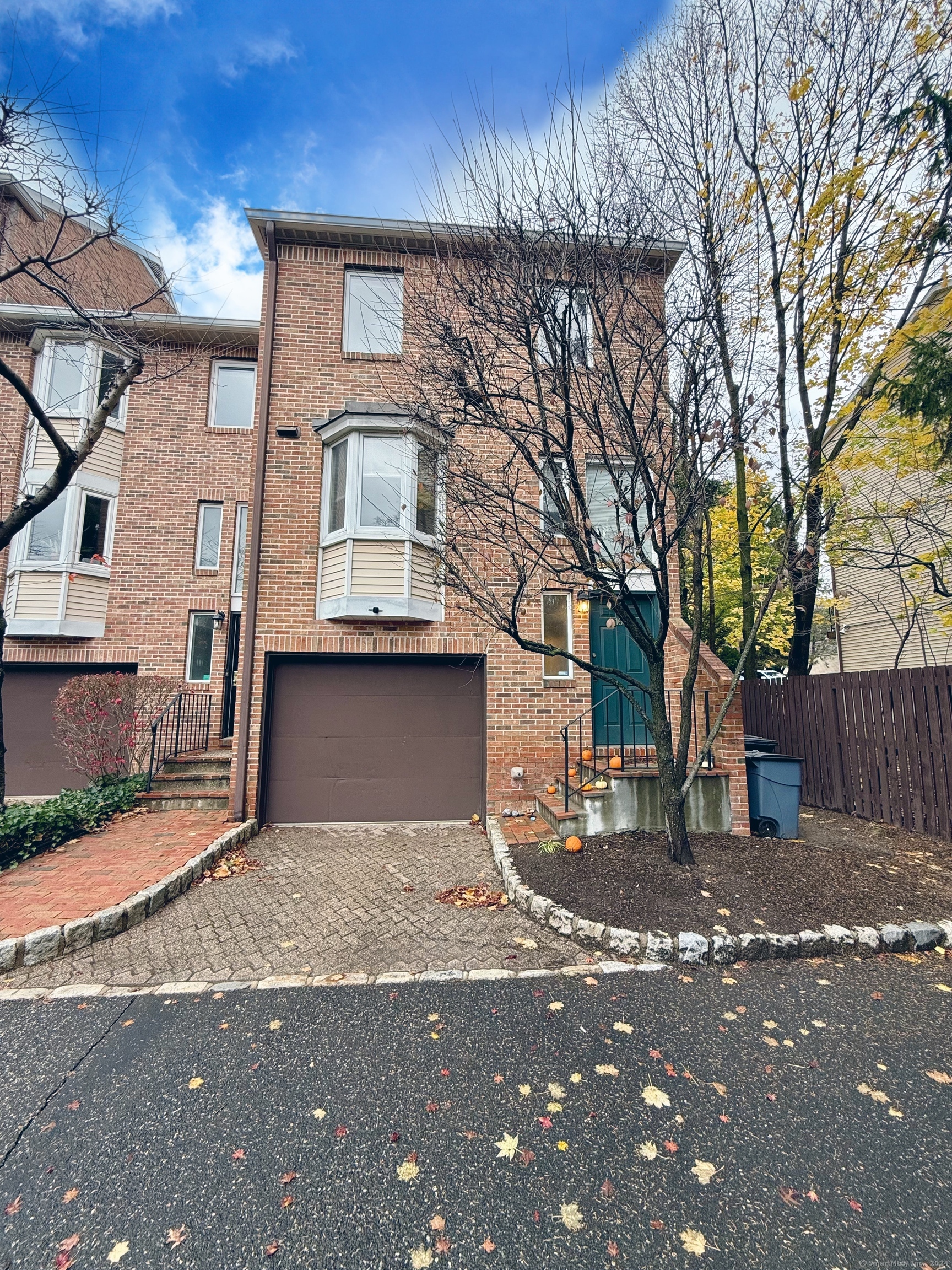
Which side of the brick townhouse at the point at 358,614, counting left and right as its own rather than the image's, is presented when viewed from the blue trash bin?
left

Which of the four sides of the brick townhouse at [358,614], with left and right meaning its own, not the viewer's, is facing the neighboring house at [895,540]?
left

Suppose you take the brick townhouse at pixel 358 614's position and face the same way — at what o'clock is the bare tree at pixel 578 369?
The bare tree is roughly at 11 o'clock from the brick townhouse.

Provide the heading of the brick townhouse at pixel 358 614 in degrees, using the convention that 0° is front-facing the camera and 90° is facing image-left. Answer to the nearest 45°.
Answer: approximately 0°

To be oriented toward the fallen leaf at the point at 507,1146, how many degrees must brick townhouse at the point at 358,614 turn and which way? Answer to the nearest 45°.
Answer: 0° — it already faces it
